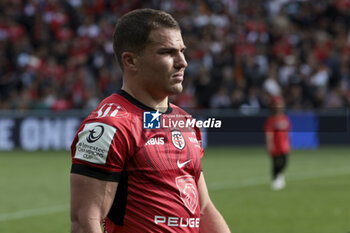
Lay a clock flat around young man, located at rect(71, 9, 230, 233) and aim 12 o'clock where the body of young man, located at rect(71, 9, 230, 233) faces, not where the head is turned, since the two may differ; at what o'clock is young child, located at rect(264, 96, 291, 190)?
young child, located at rect(264, 96, 291, 190) is roughly at 8 o'clock from young man, located at rect(71, 9, 230, 233).

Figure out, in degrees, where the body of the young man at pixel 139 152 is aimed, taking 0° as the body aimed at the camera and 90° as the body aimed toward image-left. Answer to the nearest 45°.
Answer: approximately 315°
